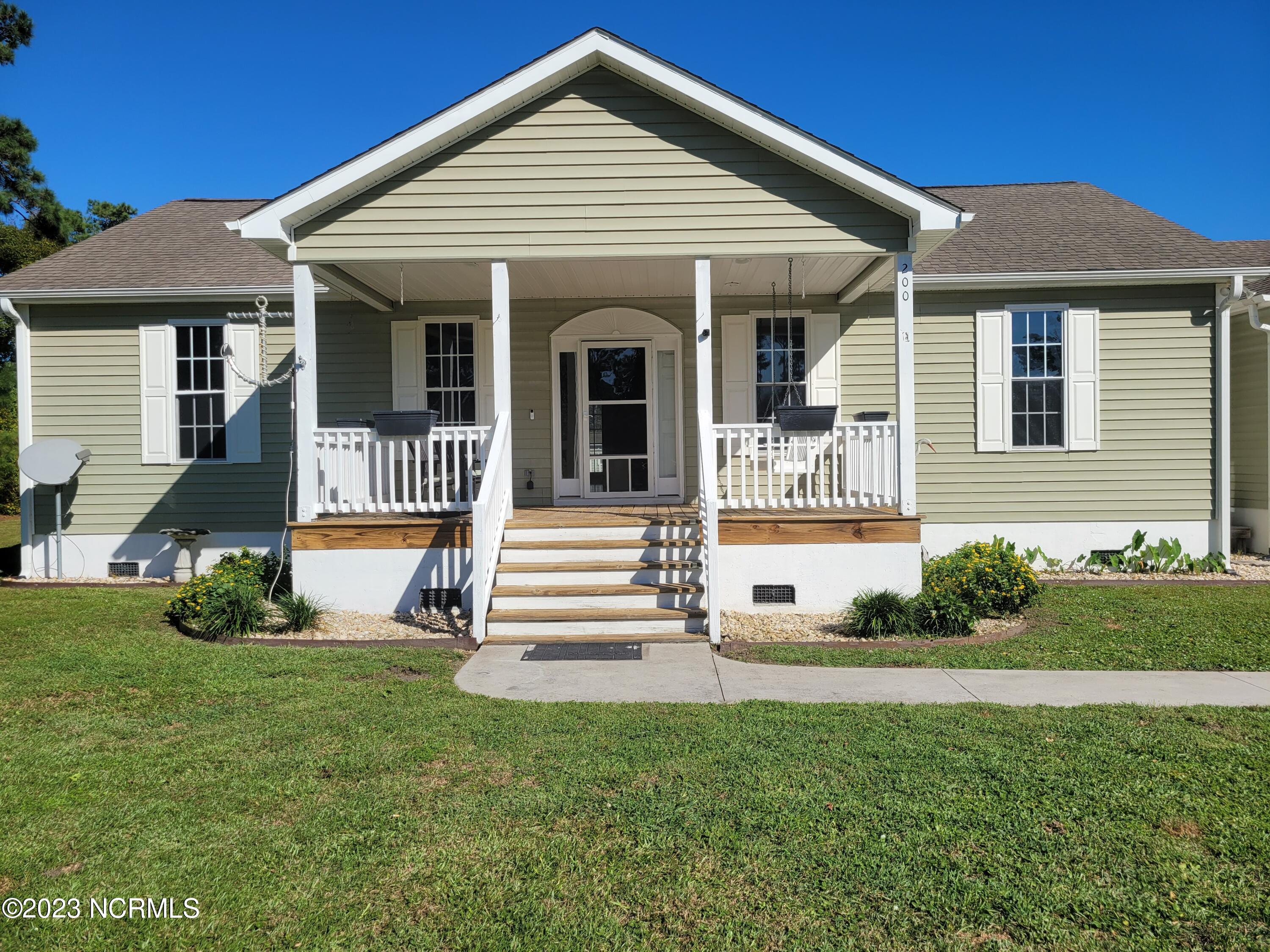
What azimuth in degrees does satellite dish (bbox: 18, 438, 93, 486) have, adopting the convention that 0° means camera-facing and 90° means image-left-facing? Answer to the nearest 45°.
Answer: approximately 315°

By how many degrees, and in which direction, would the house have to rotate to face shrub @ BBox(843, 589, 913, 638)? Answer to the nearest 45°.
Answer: approximately 45° to its left
